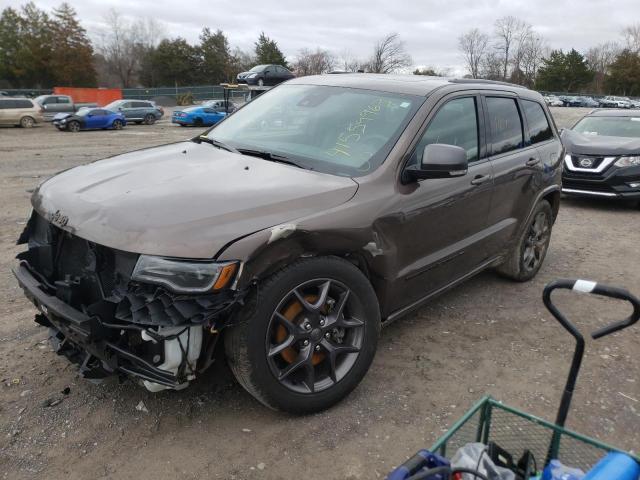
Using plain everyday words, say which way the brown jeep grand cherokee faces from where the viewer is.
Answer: facing the viewer and to the left of the viewer

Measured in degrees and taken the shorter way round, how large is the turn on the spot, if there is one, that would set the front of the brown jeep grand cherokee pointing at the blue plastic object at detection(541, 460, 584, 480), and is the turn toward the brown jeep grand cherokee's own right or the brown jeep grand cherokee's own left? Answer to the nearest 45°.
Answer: approximately 90° to the brown jeep grand cherokee's own left

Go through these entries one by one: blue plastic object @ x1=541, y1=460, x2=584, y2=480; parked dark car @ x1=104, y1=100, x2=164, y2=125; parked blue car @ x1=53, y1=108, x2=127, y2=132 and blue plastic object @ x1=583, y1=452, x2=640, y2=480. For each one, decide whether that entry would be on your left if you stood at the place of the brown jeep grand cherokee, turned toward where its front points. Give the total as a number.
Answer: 2

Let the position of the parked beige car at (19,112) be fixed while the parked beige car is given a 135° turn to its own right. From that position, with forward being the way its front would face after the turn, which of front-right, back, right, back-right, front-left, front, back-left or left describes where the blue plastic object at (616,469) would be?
back-right

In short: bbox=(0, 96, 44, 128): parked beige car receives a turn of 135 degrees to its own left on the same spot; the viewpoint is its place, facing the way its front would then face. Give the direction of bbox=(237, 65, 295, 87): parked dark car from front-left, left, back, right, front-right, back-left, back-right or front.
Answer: front-left

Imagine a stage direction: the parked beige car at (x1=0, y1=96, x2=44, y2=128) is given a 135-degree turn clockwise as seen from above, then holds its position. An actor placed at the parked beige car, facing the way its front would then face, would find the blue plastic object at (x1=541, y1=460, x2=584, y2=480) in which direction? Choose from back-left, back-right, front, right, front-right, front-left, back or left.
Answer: back-right

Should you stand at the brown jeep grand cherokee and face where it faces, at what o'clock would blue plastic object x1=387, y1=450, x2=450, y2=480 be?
The blue plastic object is roughly at 10 o'clock from the brown jeep grand cherokee.

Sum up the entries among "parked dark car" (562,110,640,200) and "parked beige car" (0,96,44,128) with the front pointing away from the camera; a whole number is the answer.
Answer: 0
